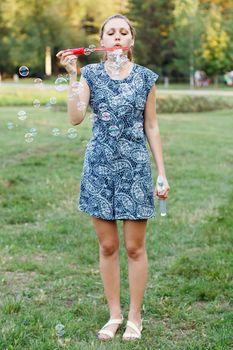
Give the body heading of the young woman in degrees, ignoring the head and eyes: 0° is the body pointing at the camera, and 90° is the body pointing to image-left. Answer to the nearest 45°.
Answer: approximately 0°

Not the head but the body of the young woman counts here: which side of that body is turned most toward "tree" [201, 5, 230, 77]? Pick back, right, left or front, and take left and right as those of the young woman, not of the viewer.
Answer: back
